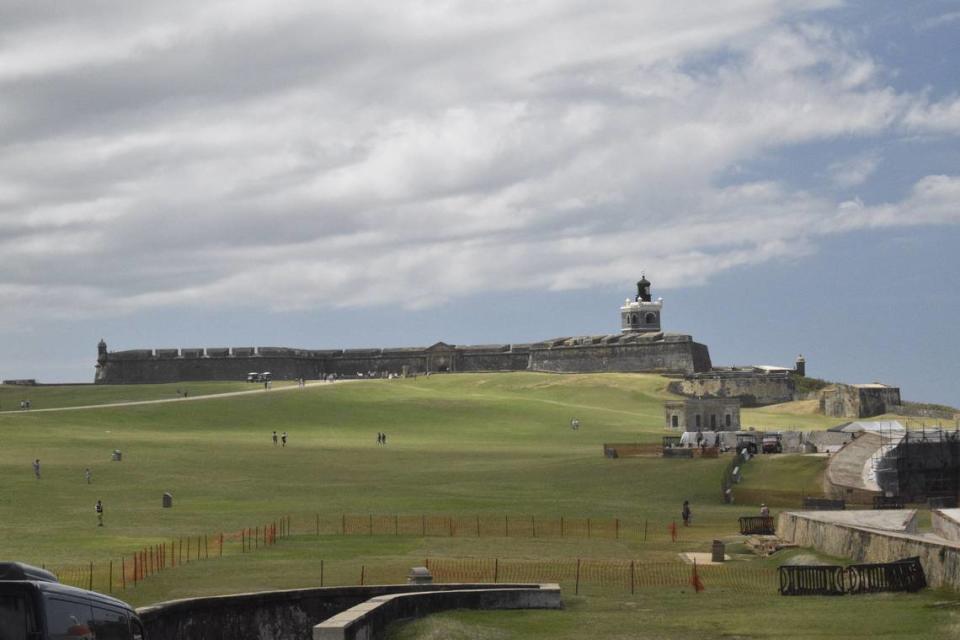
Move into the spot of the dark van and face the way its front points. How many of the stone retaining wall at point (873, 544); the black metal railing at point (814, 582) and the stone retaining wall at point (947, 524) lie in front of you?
3

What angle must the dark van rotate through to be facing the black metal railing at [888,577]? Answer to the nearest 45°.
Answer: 0° — it already faces it

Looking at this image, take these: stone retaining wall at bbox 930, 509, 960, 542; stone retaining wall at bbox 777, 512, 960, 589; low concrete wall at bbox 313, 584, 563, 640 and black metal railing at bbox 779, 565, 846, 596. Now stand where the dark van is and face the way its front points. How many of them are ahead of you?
4

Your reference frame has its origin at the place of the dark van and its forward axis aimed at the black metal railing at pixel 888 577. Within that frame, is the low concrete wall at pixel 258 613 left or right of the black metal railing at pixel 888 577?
left

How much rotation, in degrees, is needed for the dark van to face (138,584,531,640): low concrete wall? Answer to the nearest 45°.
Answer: approximately 45° to its left

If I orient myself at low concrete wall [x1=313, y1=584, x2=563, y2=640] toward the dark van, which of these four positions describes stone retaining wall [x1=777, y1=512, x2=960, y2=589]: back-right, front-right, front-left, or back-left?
back-left

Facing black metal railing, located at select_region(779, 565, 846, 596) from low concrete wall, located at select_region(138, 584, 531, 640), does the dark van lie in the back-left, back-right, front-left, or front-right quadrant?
back-right

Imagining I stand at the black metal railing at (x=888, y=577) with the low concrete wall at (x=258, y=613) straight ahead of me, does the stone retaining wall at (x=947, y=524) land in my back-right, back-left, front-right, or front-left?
back-right

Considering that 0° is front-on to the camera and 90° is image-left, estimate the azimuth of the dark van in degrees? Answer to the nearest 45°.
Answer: approximately 225°

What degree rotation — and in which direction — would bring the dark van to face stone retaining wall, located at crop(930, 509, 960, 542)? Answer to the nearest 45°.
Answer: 0° — it already faces it
